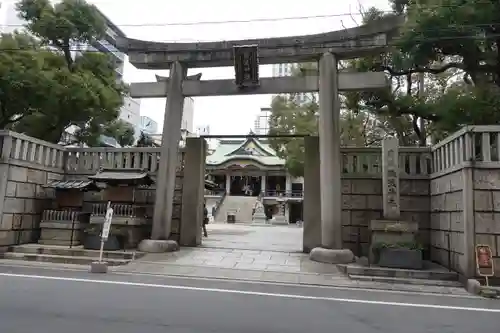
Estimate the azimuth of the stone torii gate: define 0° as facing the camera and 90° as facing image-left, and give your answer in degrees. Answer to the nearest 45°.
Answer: approximately 0°

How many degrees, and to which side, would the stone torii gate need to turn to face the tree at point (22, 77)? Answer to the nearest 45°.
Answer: approximately 90° to its right

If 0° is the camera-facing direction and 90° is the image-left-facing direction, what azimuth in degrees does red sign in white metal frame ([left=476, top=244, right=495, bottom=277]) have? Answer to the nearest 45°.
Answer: approximately 0°

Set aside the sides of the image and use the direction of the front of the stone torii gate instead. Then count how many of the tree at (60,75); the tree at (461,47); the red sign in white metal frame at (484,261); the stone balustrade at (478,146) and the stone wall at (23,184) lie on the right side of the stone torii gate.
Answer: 2

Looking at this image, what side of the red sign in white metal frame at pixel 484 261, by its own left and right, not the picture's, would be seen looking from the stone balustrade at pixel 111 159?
right

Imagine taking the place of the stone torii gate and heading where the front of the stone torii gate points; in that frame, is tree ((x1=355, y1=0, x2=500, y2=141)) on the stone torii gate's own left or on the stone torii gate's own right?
on the stone torii gate's own left

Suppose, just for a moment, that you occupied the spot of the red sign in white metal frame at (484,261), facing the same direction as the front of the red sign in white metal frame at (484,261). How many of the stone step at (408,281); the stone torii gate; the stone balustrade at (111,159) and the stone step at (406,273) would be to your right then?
4

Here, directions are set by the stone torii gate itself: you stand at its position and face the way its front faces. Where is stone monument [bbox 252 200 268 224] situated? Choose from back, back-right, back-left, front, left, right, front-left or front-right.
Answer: back

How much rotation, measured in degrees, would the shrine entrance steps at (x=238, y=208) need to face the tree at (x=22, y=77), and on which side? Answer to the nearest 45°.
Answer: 0° — it already faces it
